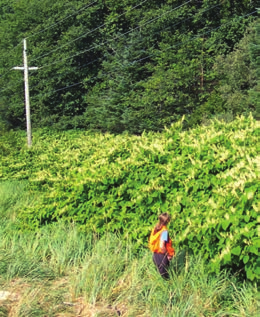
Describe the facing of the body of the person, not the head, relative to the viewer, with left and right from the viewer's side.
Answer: facing away from the viewer and to the right of the viewer
